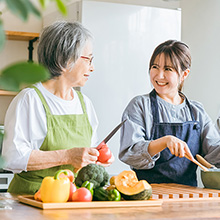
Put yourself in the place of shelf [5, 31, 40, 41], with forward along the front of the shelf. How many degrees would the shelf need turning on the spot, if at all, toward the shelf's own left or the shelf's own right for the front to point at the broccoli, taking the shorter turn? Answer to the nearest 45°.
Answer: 0° — it already faces it

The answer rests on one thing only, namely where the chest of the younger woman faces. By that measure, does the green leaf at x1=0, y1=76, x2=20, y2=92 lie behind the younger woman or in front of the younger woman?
in front

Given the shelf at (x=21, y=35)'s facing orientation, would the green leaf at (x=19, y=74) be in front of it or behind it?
in front

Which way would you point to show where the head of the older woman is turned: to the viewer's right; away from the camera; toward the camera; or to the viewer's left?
to the viewer's right

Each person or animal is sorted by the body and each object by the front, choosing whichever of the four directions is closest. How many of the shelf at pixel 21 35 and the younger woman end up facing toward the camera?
2

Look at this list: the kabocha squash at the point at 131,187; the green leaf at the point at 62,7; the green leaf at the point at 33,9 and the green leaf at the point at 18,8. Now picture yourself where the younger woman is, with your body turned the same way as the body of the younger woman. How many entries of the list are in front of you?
4

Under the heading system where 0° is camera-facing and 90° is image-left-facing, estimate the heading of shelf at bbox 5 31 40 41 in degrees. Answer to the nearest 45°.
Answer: approximately 0°

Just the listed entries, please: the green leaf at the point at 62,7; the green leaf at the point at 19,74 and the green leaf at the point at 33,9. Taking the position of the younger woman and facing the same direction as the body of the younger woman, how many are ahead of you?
3
